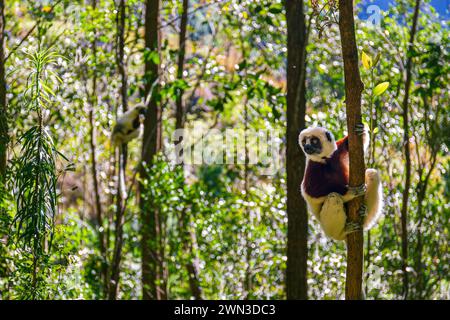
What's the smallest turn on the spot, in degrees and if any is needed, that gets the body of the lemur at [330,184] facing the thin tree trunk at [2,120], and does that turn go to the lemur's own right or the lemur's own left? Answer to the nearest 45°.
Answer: approximately 135° to the lemur's own right

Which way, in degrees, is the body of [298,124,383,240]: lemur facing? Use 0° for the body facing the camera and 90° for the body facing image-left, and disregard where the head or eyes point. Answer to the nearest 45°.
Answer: approximately 315°

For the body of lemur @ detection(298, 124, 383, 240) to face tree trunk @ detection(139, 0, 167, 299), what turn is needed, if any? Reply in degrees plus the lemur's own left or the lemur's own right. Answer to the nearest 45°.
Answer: approximately 180°

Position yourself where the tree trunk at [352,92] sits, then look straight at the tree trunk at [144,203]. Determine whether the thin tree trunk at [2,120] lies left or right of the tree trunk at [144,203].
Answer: left

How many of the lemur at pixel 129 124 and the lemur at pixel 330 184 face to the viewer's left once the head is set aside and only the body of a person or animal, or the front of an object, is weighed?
0

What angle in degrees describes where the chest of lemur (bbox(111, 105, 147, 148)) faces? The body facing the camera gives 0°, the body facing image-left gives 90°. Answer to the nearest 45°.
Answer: approximately 270°

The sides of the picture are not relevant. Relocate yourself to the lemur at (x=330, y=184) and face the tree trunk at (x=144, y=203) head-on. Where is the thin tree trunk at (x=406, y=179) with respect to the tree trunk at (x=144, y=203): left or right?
right

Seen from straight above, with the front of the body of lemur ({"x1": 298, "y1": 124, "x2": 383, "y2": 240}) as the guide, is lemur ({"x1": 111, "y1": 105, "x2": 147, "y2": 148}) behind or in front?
behind

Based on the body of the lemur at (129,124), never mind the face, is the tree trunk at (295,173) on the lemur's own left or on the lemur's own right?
on the lemur's own right
